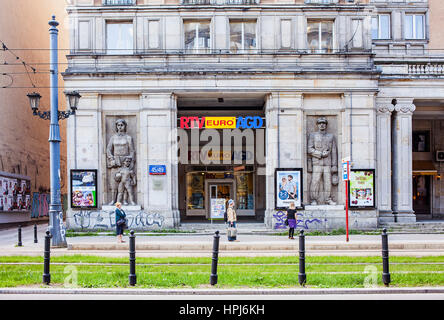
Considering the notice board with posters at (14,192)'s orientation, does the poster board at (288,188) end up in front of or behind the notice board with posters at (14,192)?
in front

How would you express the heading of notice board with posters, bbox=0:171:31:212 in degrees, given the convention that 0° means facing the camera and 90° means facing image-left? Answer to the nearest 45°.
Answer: approximately 315°

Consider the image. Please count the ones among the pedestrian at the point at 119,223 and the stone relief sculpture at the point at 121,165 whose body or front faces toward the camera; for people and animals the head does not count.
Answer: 1

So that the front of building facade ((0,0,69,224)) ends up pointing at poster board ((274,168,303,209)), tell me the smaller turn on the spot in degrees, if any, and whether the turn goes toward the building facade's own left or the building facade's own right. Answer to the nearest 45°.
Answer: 0° — it already faces it
